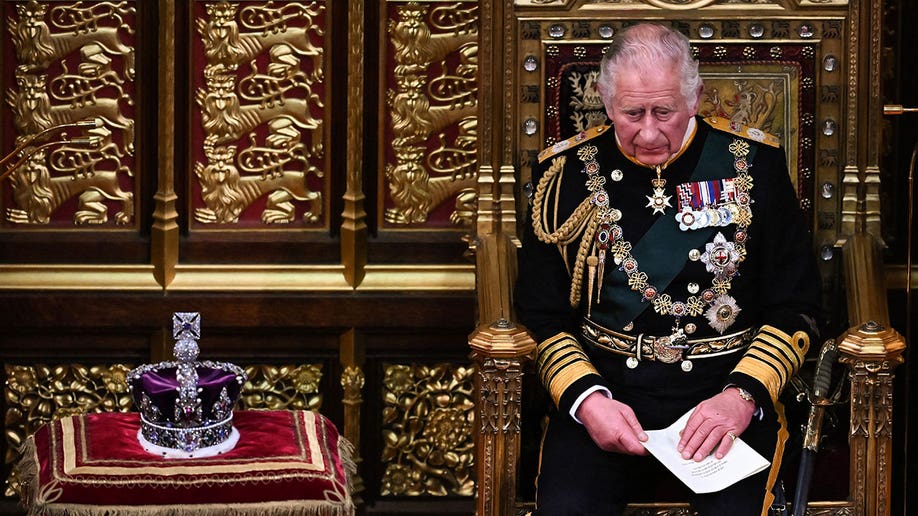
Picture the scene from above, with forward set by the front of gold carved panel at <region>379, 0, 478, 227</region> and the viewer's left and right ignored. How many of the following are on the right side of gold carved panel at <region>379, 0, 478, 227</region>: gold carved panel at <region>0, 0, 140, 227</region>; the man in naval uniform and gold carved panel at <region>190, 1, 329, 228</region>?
2

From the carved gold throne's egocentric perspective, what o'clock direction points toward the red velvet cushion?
The red velvet cushion is roughly at 2 o'clock from the carved gold throne.

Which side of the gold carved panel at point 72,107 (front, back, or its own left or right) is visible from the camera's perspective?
front

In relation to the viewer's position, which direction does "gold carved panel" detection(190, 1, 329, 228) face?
facing the viewer

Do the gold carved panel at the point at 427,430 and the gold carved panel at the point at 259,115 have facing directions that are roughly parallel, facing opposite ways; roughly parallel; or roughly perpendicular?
roughly parallel

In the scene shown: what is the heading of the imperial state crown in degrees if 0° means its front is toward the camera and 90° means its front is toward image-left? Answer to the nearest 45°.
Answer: approximately 0°

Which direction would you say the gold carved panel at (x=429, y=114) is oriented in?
toward the camera

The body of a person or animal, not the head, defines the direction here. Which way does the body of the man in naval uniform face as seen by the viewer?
toward the camera

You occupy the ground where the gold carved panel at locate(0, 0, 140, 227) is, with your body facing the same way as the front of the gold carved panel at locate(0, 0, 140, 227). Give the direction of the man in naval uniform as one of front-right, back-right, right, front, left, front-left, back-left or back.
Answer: front-left

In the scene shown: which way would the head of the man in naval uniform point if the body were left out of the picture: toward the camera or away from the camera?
toward the camera
